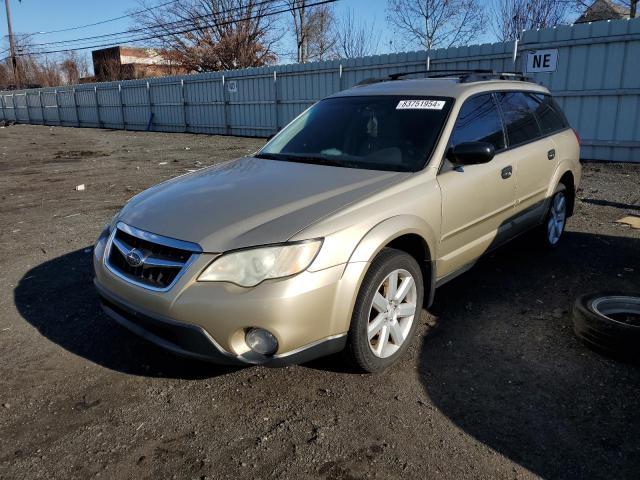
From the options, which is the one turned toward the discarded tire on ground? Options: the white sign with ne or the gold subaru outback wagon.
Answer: the white sign with ne

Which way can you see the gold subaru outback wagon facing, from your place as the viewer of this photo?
facing the viewer and to the left of the viewer

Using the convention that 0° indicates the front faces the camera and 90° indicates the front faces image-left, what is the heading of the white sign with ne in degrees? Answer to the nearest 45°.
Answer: approximately 0°

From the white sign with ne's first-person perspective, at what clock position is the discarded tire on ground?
The discarded tire on ground is roughly at 12 o'clock from the white sign with ne.

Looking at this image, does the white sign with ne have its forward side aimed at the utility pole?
no

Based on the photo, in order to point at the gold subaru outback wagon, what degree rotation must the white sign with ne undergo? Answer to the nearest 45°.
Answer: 0° — it already faces it

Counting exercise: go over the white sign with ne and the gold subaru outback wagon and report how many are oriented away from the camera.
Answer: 0

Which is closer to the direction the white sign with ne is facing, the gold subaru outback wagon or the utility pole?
the gold subaru outback wagon

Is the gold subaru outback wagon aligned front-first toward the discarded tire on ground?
no

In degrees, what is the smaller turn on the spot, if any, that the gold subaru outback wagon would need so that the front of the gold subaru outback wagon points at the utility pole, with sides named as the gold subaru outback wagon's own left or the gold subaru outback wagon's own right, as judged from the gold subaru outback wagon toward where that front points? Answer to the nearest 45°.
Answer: approximately 90° to the gold subaru outback wagon's own right

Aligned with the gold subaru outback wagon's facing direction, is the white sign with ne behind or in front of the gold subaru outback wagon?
behind

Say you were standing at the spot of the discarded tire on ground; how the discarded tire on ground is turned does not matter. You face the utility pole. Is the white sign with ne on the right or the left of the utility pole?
right

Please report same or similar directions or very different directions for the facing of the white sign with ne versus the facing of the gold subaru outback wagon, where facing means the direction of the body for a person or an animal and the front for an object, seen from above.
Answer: same or similar directions
